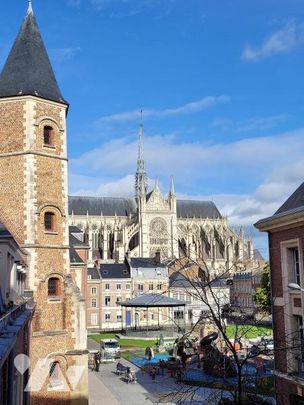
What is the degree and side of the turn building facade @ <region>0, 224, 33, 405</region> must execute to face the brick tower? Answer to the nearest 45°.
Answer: approximately 90° to its left

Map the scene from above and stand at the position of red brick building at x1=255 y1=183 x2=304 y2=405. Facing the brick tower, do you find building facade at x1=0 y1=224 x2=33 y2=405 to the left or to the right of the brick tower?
left

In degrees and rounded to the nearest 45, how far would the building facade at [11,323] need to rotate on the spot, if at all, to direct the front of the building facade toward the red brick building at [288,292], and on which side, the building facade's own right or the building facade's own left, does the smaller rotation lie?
0° — it already faces it

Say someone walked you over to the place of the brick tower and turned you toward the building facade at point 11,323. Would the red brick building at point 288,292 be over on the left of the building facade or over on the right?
left

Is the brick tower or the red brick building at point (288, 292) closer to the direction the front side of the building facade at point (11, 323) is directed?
the red brick building

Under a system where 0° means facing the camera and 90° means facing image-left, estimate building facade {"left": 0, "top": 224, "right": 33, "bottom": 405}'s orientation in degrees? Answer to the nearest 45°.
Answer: approximately 270°
